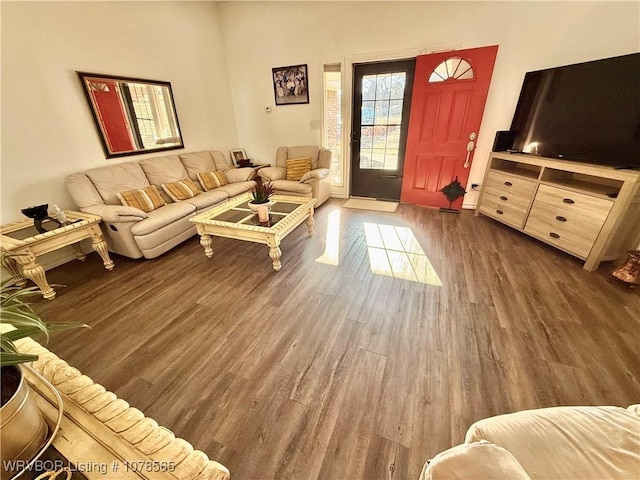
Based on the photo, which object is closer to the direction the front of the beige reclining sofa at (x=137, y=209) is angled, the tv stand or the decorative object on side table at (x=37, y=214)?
the tv stand

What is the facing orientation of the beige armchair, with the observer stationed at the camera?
facing the viewer and to the left of the viewer

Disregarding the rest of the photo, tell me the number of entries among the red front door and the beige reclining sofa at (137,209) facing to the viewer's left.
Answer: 0

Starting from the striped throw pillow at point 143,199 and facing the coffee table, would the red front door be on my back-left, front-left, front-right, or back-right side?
front-left

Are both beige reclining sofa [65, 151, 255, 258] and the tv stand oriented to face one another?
yes

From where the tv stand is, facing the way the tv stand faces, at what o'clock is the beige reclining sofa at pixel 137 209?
The beige reclining sofa is roughly at 12 o'clock from the tv stand.

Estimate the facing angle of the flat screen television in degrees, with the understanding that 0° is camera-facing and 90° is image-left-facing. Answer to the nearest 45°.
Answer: approximately 45°

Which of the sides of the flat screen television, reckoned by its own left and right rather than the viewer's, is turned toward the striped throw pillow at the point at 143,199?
front

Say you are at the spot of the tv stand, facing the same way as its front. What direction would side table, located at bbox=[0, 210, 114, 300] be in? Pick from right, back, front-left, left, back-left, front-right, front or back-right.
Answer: front

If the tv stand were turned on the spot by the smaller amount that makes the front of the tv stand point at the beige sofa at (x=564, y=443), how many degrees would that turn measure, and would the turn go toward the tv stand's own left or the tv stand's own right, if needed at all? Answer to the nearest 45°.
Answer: approximately 45° to the tv stand's own left

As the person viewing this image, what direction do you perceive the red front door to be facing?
facing the viewer

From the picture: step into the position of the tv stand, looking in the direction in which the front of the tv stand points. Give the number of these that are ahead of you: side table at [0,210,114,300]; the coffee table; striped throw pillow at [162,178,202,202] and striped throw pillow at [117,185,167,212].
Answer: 4

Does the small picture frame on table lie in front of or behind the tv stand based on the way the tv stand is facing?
in front

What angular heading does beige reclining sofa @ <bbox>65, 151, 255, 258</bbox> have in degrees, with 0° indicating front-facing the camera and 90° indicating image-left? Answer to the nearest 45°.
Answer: approximately 315°

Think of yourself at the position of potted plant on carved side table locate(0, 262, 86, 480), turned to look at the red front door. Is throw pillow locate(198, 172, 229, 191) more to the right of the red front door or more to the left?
left

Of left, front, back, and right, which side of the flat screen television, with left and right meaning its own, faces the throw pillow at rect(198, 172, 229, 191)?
front

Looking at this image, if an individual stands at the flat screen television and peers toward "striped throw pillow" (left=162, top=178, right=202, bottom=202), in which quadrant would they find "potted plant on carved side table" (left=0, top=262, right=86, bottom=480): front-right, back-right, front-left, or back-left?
front-left

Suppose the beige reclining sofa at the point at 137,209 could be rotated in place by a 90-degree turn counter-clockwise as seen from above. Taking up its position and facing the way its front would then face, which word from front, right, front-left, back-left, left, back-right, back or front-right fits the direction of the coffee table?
right

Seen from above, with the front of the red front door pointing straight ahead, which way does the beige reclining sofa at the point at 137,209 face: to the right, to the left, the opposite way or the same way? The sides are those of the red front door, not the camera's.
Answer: to the left

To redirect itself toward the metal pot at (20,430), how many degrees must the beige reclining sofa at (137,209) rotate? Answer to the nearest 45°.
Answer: approximately 45° to its right
